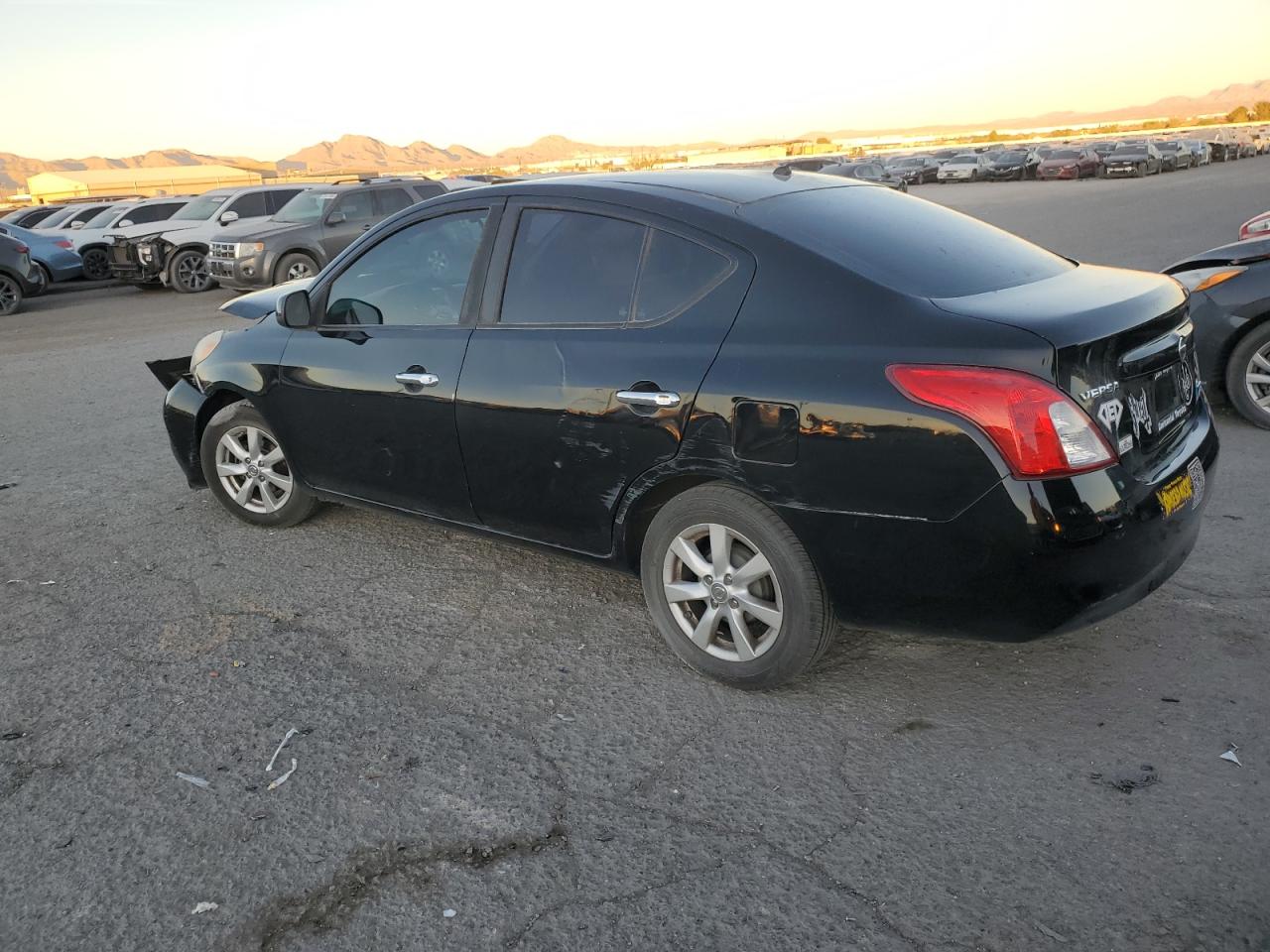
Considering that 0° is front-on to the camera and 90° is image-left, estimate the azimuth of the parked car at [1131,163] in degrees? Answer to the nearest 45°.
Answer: approximately 45°

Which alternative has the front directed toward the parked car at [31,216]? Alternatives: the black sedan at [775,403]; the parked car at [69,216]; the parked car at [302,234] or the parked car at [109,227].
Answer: the black sedan

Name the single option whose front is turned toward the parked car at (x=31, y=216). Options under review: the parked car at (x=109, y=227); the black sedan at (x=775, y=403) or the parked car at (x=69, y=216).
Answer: the black sedan

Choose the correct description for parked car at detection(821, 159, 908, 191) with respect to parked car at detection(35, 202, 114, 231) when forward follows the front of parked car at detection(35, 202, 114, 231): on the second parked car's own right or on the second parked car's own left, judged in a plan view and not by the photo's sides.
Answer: on the second parked car's own left

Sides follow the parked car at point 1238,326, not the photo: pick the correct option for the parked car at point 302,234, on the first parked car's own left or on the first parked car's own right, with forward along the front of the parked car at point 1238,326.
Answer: on the first parked car's own right

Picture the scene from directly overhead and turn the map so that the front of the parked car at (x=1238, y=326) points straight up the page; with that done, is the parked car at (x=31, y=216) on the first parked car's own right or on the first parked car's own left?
on the first parked car's own right

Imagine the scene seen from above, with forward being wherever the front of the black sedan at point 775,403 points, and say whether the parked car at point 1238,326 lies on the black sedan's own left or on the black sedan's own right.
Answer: on the black sedan's own right
